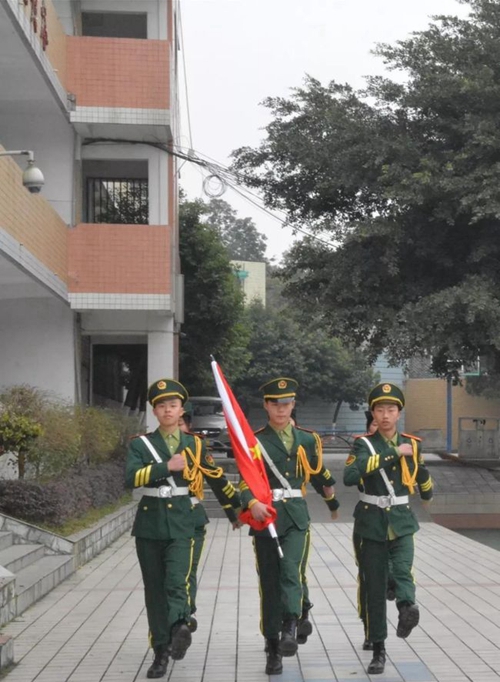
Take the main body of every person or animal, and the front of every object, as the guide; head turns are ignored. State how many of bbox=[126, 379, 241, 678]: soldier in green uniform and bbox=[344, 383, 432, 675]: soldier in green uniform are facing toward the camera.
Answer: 2

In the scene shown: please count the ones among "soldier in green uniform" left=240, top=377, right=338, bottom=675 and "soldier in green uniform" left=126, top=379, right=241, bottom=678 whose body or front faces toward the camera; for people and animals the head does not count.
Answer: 2

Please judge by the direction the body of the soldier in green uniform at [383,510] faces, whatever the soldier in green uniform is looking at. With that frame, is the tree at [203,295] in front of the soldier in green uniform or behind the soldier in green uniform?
behind

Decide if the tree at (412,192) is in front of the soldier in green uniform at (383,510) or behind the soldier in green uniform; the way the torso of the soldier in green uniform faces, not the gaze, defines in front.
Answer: behind

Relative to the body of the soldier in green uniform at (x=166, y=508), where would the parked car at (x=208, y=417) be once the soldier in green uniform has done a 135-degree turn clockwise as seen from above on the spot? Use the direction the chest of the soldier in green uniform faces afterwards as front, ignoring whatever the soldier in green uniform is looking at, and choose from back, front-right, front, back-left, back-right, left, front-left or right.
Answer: front-right
